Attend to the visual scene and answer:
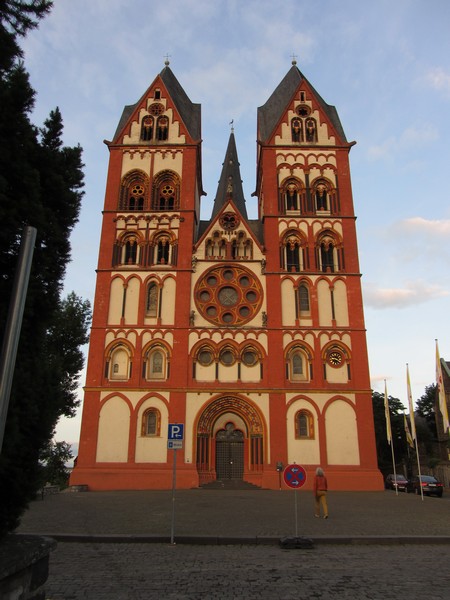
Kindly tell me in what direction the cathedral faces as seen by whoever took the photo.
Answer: facing the viewer

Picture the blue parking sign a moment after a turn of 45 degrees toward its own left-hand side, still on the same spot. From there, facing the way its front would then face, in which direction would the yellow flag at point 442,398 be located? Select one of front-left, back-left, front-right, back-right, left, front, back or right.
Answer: left

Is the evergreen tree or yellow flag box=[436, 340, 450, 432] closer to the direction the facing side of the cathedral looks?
the evergreen tree

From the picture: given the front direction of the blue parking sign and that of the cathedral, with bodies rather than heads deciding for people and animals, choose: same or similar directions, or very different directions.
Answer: same or similar directions

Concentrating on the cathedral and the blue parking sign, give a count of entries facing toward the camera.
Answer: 2

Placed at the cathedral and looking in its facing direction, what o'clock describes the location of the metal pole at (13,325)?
The metal pole is roughly at 12 o'clock from the cathedral.

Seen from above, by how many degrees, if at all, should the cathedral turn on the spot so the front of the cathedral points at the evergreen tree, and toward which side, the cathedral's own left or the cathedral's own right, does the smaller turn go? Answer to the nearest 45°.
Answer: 0° — it already faces it

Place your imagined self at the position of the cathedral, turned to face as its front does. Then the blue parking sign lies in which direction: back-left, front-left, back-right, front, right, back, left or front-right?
front

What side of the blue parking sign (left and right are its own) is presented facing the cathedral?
back

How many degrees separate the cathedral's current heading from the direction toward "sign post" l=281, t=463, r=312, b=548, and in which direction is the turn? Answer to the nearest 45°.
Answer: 0° — it already faces it

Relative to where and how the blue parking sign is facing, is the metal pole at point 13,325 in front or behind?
in front
